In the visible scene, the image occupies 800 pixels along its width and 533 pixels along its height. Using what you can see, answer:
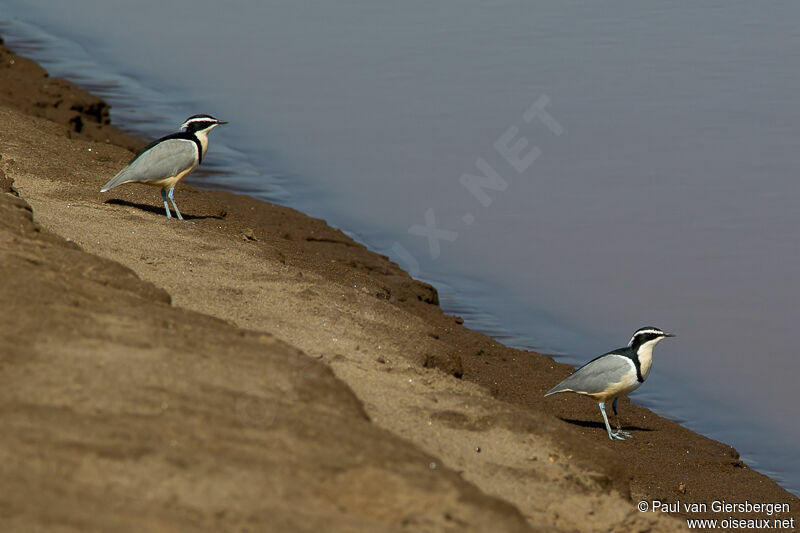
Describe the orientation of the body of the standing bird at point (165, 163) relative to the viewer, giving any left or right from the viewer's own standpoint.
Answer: facing to the right of the viewer

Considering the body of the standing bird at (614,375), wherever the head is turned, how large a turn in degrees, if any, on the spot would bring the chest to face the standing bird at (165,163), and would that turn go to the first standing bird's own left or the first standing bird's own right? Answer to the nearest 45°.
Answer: approximately 180°

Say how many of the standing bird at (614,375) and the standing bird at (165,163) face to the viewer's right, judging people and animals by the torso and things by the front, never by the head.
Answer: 2

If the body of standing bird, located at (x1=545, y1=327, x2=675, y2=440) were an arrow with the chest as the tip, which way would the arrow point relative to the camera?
to the viewer's right

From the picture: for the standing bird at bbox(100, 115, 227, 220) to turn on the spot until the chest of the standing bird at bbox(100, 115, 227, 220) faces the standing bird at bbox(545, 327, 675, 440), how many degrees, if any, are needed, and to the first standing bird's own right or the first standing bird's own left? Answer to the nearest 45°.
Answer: approximately 45° to the first standing bird's own right
